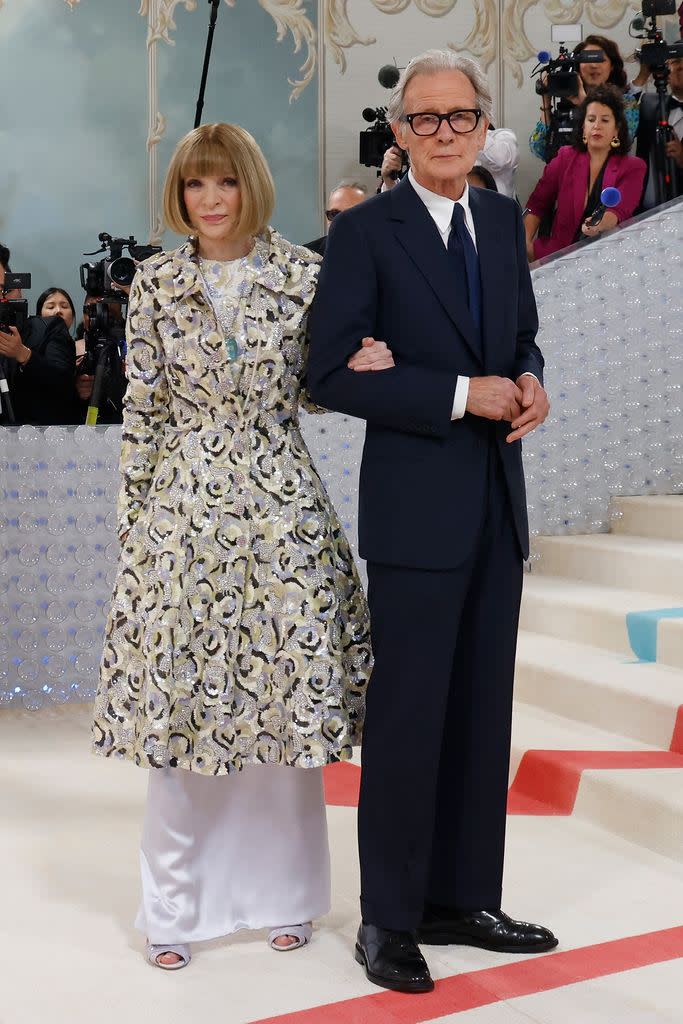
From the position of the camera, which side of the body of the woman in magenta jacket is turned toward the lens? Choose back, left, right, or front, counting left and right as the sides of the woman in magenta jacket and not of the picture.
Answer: front

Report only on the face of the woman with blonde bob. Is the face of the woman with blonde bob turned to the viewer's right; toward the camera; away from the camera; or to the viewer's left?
toward the camera

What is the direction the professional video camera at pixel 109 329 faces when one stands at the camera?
facing the viewer and to the right of the viewer

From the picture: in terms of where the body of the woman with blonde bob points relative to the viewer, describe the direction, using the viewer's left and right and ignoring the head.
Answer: facing the viewer

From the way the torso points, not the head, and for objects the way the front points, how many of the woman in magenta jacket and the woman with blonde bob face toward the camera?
2

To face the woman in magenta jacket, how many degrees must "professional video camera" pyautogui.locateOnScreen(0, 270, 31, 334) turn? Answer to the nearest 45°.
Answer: approximately 45° to its left

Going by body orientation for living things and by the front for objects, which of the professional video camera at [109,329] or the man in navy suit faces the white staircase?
the professional video camera

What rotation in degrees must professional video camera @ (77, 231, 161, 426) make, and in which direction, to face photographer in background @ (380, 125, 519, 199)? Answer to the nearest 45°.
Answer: approximately 45° to its left

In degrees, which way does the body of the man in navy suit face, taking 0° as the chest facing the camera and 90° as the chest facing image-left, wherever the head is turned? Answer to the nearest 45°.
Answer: approximately 315°

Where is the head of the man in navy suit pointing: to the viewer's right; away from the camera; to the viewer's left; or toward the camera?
toward the camera

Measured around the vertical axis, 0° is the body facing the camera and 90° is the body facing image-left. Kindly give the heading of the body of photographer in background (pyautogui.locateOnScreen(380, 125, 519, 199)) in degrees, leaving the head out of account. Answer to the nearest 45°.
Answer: approximately 45°

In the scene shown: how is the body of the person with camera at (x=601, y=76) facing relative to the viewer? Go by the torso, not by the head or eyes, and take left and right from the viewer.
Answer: facing the viewer and to the left of the viewer

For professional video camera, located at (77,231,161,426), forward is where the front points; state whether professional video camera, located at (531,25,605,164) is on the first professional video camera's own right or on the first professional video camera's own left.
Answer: on the first professional video camera's own left
